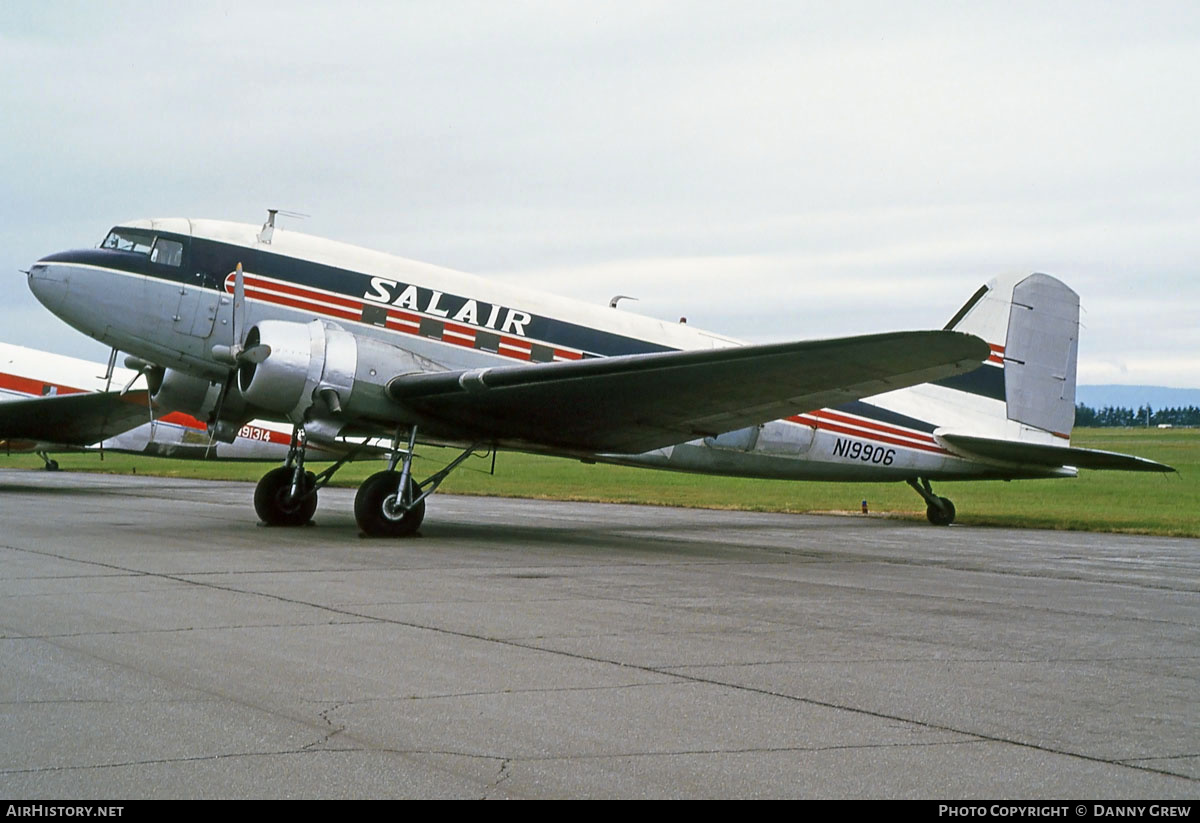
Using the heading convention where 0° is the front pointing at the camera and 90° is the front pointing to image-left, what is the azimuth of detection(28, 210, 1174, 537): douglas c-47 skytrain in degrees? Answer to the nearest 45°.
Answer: approximately 45°

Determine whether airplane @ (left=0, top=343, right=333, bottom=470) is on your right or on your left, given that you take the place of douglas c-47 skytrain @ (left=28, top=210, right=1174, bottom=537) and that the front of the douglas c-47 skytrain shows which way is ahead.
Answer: on your right
